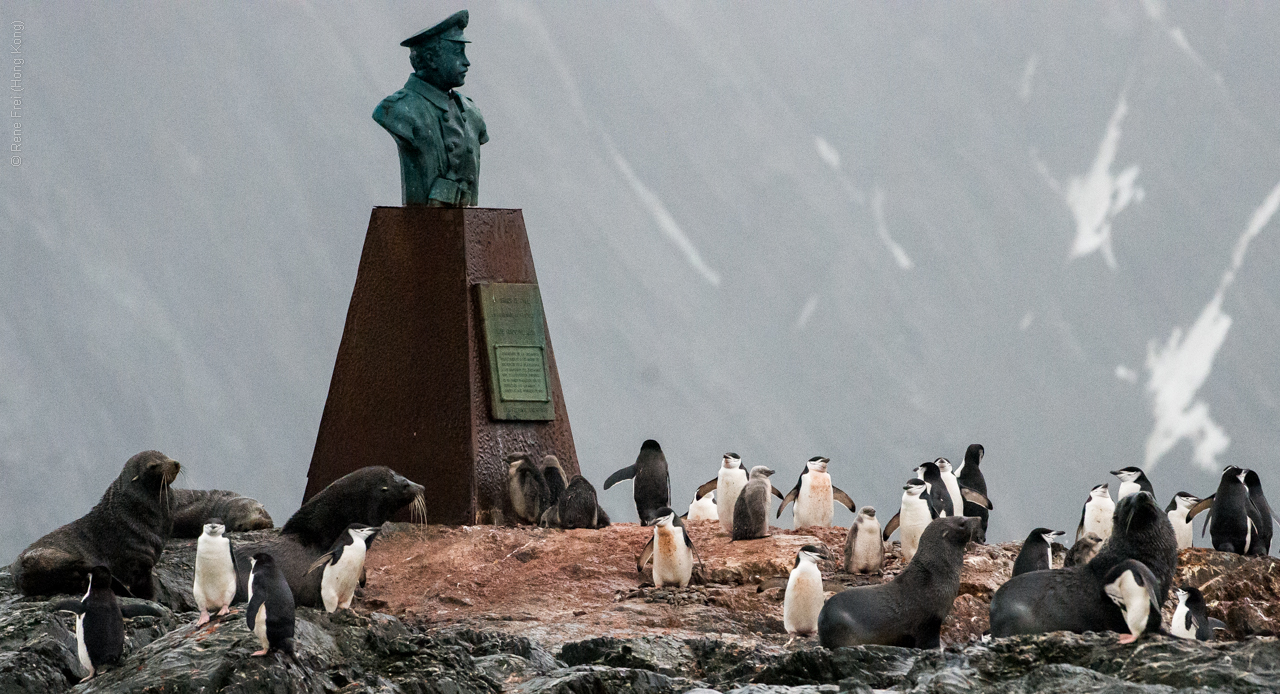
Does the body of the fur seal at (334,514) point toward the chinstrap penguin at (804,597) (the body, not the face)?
yes

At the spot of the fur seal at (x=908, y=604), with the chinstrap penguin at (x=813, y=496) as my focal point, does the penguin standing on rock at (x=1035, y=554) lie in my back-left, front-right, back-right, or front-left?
front-right

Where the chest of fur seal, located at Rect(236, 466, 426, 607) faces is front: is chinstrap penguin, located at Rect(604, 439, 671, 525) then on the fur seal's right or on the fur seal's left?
on the fur seal's left

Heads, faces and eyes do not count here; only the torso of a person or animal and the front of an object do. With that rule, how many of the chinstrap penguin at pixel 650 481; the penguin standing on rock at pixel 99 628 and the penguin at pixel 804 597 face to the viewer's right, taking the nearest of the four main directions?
0

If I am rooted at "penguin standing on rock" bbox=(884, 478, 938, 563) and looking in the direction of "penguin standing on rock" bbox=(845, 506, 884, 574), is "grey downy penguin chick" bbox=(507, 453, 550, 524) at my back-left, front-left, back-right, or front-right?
front-right

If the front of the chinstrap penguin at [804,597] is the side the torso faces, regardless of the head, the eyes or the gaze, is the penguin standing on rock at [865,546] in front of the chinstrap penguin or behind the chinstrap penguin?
behind

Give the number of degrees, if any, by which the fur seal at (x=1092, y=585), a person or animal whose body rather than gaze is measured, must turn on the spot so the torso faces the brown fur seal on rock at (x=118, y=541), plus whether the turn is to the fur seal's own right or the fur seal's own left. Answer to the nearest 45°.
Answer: approximately 180°

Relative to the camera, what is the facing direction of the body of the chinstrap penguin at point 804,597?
toward the camera

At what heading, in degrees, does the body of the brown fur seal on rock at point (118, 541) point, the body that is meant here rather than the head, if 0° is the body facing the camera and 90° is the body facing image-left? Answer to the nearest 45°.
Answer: approximately 270°

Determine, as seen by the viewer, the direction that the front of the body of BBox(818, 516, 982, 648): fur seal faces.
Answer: to the viewer's right

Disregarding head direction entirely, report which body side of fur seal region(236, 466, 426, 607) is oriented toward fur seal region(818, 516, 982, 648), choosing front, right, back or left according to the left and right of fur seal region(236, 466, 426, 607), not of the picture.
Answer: front

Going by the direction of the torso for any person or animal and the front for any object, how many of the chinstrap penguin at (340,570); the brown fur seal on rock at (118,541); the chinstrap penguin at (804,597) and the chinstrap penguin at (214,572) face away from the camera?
0

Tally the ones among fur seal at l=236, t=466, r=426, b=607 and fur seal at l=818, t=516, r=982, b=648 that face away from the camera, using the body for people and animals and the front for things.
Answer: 0

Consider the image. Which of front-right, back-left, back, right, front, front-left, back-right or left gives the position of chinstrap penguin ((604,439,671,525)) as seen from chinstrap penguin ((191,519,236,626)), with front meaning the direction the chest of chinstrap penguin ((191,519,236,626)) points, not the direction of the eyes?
back-left

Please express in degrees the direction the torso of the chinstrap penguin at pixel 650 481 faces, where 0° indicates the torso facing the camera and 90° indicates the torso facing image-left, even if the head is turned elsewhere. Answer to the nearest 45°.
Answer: approximately 180°
